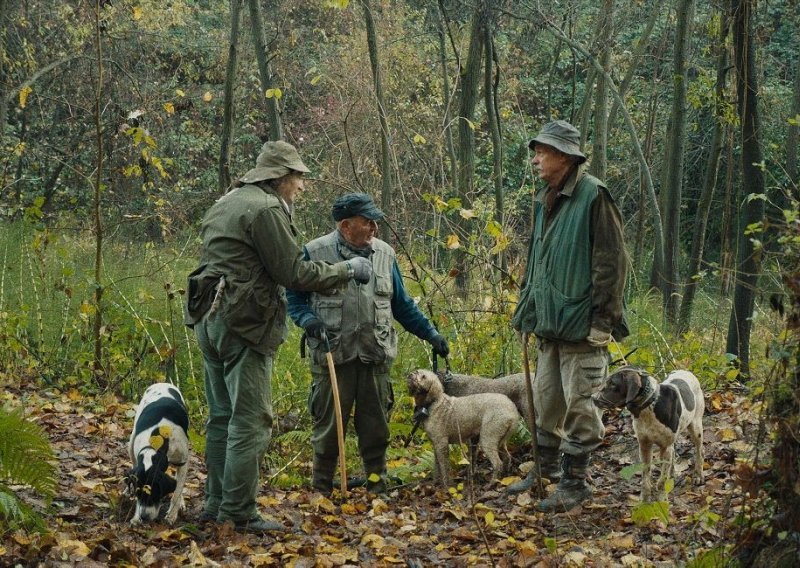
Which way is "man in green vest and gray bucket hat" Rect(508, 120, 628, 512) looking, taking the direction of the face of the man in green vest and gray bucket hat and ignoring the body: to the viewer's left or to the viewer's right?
to the viewer's left

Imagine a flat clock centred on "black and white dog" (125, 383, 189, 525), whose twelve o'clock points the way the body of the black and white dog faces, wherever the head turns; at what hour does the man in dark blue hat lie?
The man in dark blue hat is roughly at 8 o'clock from the black and white dog.

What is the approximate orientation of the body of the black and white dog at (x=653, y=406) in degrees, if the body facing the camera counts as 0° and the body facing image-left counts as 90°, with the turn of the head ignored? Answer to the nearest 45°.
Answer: approximately 45°

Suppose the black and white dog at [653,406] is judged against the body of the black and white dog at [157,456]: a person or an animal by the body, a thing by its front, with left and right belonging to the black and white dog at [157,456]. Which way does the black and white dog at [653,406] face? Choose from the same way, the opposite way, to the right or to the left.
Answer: to the right

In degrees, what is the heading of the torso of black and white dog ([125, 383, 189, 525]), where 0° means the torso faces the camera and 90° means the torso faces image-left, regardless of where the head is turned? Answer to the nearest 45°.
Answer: approximately 0°

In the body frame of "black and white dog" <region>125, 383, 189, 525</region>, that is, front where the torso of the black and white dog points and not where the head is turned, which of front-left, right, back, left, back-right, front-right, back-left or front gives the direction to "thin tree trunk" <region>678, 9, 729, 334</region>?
back-left

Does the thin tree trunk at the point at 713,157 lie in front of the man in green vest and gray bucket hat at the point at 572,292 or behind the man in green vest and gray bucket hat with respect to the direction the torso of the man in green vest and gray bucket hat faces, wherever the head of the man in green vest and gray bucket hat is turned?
behind

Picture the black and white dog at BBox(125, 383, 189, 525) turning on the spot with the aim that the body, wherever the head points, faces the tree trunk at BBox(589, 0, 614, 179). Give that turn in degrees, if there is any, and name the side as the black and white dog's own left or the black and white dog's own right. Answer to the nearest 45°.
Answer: approximately 135° to the black and white dog's own left

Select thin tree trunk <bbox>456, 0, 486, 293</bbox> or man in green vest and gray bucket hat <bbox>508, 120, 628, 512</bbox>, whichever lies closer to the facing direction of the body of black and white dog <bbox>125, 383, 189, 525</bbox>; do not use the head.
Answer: the man in green vest and gray bucket hat

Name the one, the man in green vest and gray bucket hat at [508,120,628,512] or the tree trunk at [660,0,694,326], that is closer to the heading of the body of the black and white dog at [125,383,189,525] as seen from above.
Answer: the man in green vest and gray bucket hat

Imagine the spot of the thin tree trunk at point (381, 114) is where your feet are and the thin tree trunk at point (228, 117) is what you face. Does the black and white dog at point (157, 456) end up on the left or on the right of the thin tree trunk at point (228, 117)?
left
